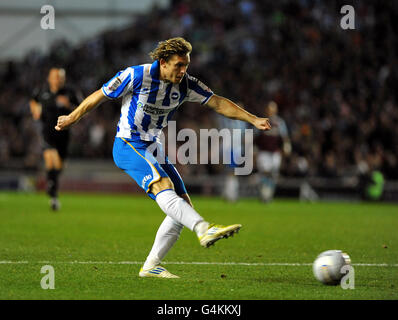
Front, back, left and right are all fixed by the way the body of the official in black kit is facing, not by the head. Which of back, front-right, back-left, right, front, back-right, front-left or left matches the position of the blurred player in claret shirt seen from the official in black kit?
back-left

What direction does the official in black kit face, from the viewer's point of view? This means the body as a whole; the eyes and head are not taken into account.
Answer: toward the camera

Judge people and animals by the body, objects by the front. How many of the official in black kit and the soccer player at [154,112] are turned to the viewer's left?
0

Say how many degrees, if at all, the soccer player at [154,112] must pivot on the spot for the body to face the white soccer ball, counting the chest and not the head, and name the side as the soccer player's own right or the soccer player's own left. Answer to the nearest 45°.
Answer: approximately 45° to the soccer player's own left

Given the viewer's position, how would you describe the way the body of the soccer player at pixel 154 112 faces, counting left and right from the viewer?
facing the viewer and to the right of the viewer

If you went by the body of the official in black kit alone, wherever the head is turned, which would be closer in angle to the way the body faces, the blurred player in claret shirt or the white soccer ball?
the white soccer ball

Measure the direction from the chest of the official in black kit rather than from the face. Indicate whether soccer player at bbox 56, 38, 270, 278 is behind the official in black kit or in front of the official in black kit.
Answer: in front

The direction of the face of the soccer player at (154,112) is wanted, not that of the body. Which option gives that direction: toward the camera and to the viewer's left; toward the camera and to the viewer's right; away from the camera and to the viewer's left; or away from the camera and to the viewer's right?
toward the camera and to the viewer's right

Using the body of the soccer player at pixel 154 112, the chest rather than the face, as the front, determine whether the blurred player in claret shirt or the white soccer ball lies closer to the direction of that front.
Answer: the white soccer ball

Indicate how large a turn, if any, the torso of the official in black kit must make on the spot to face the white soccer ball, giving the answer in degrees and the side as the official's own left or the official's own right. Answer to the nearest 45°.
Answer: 0° — they already face it

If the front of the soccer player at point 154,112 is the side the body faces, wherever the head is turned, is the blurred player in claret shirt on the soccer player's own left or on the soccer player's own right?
on the soccer player's own left
